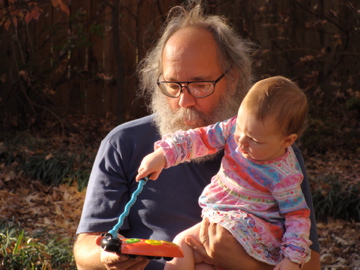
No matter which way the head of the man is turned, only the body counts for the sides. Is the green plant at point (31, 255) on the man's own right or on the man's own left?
on the man's own right

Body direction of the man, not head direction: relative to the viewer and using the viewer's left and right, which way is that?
facing the viewer
